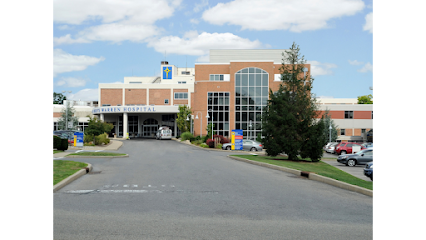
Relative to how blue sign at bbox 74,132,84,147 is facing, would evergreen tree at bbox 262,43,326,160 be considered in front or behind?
in front

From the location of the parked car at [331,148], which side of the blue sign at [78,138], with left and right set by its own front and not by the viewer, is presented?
left

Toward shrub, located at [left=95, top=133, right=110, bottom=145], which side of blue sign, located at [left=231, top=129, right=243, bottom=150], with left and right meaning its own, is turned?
right

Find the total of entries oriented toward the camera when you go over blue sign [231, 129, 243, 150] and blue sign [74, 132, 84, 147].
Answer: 2

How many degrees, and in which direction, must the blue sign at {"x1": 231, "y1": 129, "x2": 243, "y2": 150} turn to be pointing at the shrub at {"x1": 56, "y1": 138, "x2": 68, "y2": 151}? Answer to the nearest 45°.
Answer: approximately 45° to its right

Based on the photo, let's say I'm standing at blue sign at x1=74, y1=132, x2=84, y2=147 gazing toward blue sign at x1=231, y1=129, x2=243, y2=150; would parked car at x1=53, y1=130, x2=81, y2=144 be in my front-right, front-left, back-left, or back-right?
back-left

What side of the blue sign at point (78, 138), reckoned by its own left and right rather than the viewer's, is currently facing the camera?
front

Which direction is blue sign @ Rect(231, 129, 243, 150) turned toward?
toward the camera

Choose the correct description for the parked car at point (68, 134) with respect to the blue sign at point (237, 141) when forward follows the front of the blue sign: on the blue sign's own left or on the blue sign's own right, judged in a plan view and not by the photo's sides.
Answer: on the blue sign's own right
